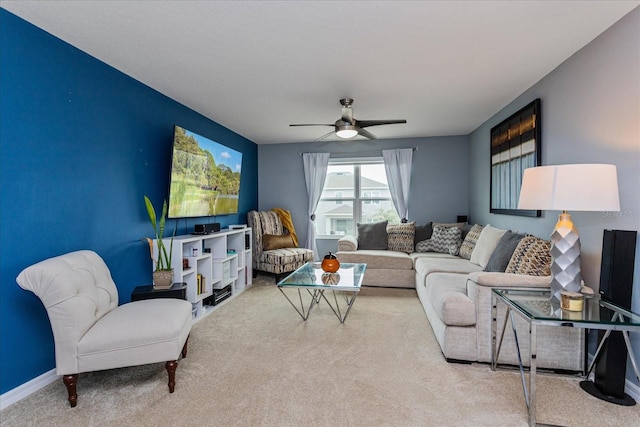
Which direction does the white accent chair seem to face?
to the viewer's right

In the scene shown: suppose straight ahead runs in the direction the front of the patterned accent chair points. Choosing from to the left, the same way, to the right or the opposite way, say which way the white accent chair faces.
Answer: to the left

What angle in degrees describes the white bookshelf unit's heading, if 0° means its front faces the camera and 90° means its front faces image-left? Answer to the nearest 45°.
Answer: approximately 315°

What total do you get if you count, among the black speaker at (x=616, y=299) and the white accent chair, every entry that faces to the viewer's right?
1

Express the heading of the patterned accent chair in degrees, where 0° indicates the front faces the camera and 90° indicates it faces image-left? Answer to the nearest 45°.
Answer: approximately 315°
